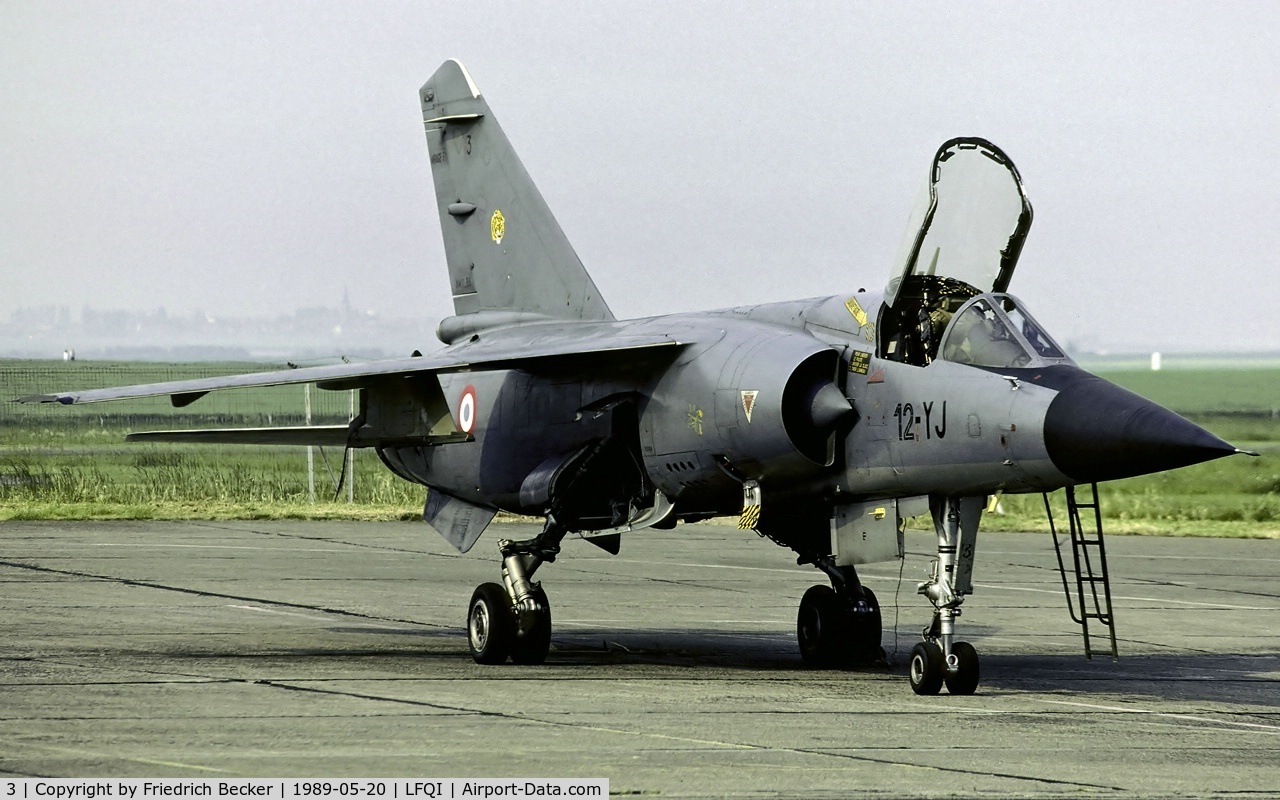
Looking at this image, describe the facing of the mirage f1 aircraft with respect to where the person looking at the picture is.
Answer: facing the viewer and to the right of the viewer
